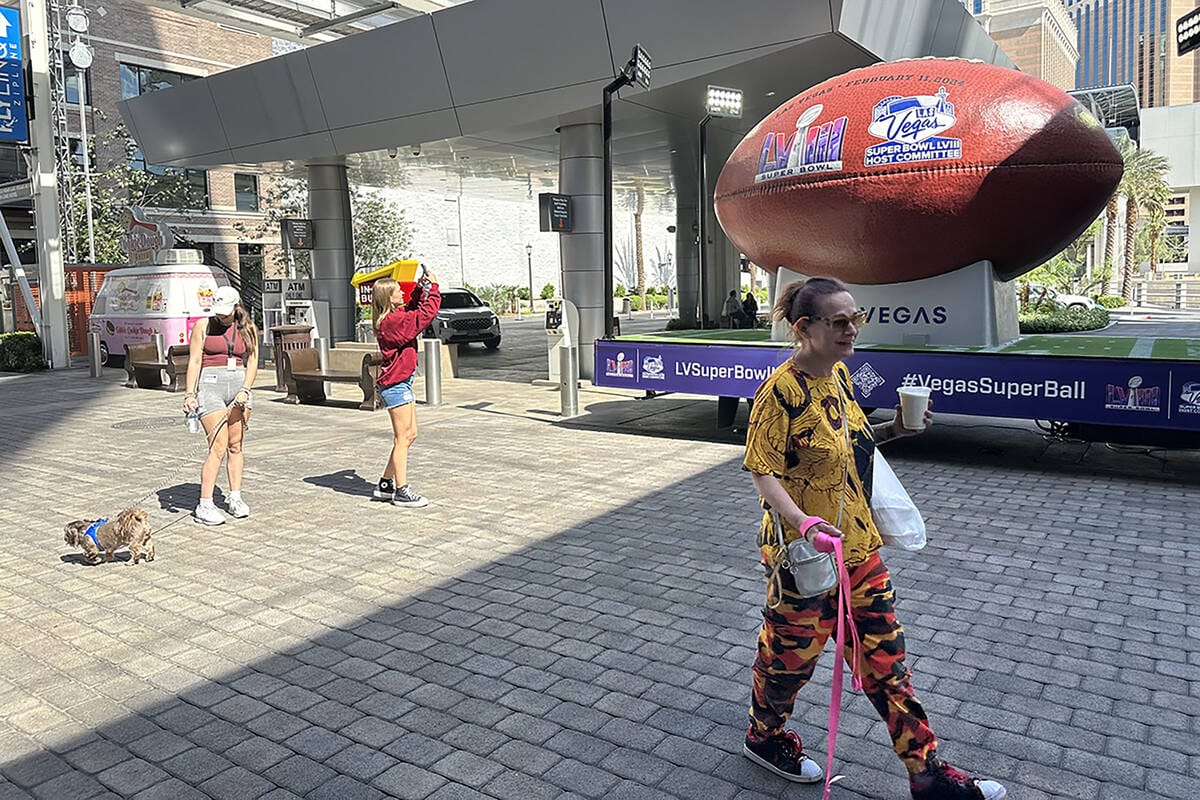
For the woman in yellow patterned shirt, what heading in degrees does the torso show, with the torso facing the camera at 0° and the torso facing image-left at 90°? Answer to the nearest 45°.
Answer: approximately 315°

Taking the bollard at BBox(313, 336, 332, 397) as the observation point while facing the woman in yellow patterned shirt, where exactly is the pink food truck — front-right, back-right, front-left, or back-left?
back-right

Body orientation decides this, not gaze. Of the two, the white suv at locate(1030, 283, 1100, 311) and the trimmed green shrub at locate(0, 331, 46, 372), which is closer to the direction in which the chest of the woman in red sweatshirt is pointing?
the white suv

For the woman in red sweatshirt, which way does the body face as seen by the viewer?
to the viewer's right

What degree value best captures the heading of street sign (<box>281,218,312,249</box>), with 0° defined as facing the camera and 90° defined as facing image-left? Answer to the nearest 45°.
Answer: approximately 0°

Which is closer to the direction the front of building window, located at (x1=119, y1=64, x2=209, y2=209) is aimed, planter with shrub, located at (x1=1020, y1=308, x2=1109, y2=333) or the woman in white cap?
the woman in white cap

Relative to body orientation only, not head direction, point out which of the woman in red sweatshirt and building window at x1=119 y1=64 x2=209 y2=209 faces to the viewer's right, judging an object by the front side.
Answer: the woman in red sweatshirt

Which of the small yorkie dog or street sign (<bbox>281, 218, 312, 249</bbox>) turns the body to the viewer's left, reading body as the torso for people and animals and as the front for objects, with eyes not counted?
the small yorkie dog

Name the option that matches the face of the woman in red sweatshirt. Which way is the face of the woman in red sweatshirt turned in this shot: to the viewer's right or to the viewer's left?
to the viewer's right

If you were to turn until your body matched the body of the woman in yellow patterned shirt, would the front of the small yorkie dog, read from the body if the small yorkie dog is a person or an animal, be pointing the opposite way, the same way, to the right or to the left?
to the right

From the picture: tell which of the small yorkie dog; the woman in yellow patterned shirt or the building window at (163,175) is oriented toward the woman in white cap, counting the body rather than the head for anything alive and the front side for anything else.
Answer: the building window

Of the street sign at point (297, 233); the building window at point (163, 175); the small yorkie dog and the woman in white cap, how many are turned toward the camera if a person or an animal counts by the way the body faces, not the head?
3

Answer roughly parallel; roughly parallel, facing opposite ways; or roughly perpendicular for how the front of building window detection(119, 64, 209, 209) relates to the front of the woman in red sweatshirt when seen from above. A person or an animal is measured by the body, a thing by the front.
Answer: roughly perpendicular

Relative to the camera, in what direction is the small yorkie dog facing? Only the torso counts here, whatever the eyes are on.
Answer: to the viewer's left
